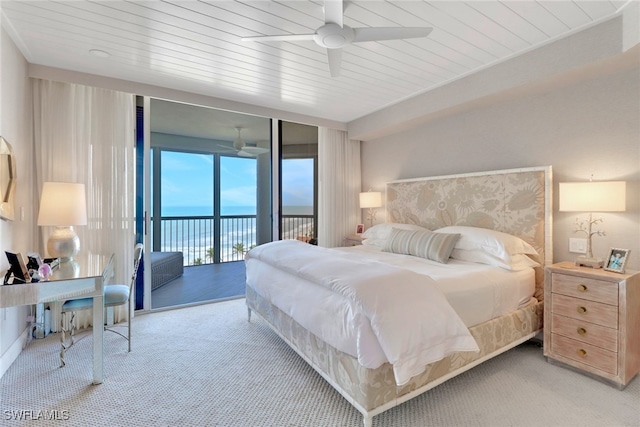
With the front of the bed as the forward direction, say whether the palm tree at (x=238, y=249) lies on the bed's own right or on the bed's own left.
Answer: on the bed's own right

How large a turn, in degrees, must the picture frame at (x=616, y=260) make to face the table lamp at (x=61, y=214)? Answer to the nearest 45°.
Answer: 0° — it already faces it

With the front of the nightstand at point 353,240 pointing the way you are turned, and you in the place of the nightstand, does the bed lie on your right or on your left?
on your left

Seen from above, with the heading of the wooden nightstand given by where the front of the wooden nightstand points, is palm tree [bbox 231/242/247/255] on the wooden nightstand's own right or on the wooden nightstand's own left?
on the wooden nightstand's own right

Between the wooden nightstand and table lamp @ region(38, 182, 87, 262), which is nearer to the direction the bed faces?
the table lamp

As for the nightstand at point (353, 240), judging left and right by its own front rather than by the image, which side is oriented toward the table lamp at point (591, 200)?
left

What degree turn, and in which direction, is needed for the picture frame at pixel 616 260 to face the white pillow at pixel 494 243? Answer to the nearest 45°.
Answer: approximately 45° to its right
